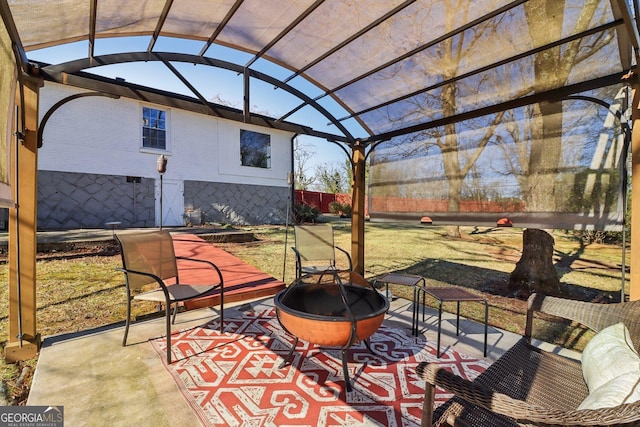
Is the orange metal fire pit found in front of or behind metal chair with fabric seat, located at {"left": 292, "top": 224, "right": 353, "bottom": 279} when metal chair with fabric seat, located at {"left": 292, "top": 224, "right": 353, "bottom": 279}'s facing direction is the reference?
in front

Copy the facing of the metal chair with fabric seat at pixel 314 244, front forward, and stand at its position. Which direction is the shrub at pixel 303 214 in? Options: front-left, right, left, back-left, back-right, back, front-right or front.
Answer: back-left

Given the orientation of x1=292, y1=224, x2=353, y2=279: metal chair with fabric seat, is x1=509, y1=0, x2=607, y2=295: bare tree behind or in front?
in front

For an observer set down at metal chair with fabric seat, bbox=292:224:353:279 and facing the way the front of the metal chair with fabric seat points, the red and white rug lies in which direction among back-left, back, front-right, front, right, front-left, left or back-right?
front-right

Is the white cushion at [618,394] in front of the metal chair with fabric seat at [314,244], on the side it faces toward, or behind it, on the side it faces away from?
in front

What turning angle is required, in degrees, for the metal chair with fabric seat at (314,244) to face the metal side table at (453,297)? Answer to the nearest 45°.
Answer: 0° — it already faces it

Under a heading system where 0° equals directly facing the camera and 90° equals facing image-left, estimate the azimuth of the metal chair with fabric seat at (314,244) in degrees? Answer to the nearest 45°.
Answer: approximately 315°
